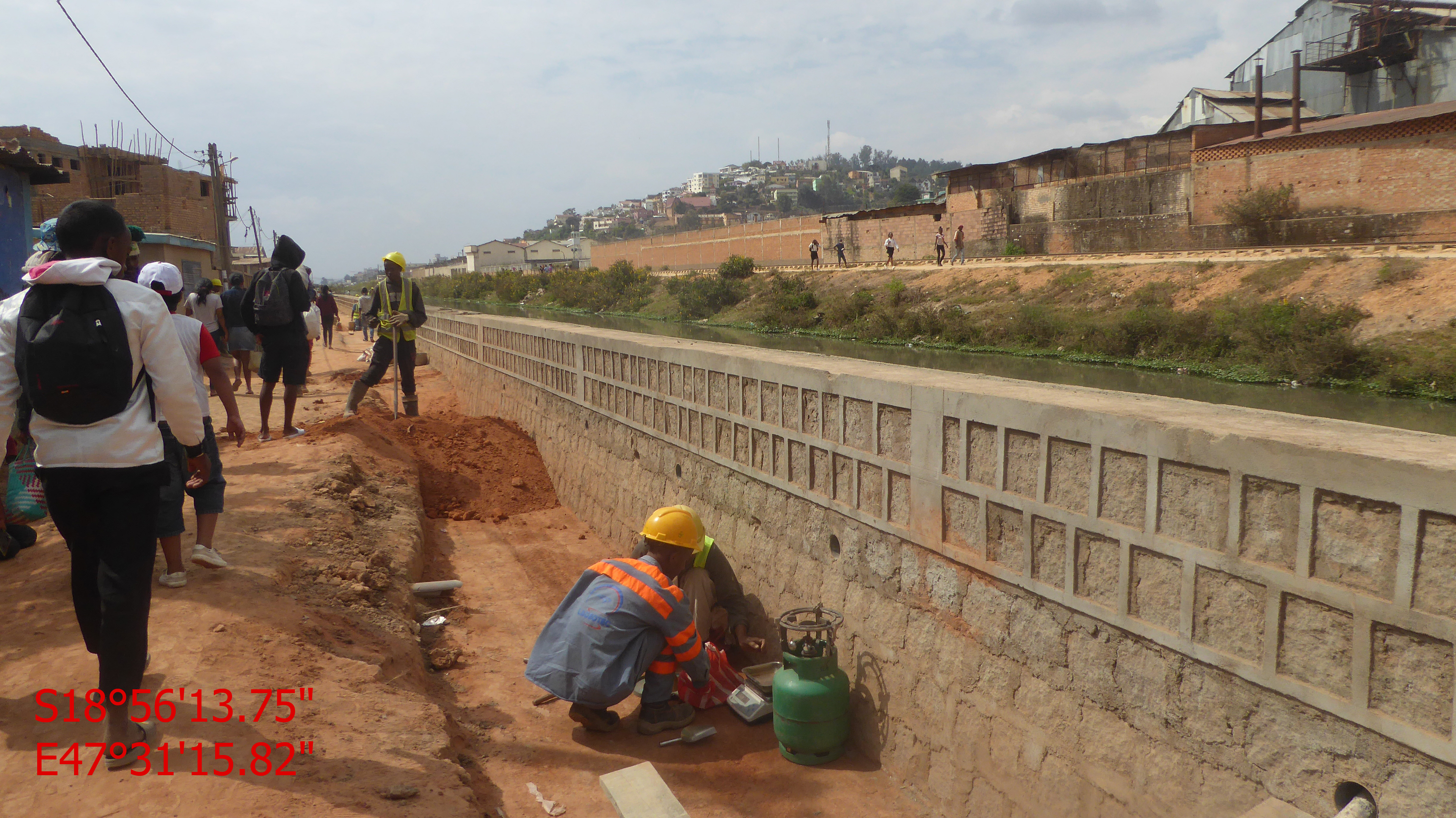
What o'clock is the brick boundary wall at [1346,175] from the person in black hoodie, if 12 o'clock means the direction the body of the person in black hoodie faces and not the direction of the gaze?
The brick boundary wall is roughly at 1 o'clock from the person in black hoodie.

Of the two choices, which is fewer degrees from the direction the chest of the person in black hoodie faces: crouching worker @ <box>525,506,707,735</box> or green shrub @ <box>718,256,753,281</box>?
the green shrub

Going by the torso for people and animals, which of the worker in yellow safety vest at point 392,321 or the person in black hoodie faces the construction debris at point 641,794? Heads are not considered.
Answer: the worker in yellow safety vest

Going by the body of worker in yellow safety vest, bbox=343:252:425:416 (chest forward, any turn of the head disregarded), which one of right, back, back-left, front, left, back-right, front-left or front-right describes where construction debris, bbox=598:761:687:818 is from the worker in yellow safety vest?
front

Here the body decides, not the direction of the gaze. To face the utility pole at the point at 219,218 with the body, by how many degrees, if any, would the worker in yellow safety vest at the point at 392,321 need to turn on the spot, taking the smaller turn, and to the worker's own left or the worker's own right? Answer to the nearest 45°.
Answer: approximately 180°

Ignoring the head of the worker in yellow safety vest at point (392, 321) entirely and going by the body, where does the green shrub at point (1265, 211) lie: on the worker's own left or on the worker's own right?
on the worker's own left

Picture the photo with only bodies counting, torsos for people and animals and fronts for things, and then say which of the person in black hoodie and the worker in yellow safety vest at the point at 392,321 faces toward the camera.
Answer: the worker in yellow safety vest

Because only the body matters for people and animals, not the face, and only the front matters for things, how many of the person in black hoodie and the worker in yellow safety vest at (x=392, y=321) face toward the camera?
1

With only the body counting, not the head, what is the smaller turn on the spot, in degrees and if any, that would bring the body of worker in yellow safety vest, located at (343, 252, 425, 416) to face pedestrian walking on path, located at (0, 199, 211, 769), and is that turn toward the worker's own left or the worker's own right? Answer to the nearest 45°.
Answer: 0° — they already face them

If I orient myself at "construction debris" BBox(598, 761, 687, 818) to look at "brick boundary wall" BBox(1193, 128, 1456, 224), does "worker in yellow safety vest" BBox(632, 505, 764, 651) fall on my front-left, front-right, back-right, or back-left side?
front-left

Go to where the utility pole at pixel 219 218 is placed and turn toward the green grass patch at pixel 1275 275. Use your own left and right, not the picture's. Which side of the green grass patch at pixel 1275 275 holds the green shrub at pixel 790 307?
left

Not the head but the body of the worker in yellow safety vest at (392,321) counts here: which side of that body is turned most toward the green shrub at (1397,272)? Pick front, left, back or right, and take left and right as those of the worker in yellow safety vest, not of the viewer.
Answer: left

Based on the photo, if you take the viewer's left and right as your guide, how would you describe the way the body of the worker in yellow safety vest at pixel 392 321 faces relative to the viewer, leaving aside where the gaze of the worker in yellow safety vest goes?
facing the viewer

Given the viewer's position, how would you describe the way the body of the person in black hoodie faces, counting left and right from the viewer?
facing away from the viewer and to the right of the viewer

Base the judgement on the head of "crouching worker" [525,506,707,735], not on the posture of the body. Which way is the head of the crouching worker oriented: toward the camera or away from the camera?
away from the camera

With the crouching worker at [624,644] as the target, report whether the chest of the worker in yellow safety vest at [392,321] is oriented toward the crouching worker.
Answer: yes
